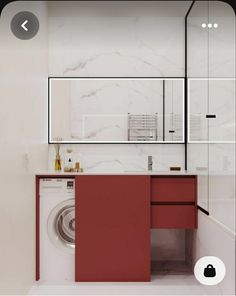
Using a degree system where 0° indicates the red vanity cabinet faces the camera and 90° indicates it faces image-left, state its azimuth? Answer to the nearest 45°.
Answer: approximately 0°

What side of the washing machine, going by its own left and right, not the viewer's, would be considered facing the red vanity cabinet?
left

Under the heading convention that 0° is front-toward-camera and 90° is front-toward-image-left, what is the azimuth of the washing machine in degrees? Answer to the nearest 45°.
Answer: approximately 0°

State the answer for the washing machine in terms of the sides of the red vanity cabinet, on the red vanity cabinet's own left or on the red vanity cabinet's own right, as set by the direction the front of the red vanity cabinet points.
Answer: on the red vanity cabinet's own right

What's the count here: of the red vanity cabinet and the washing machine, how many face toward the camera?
2
